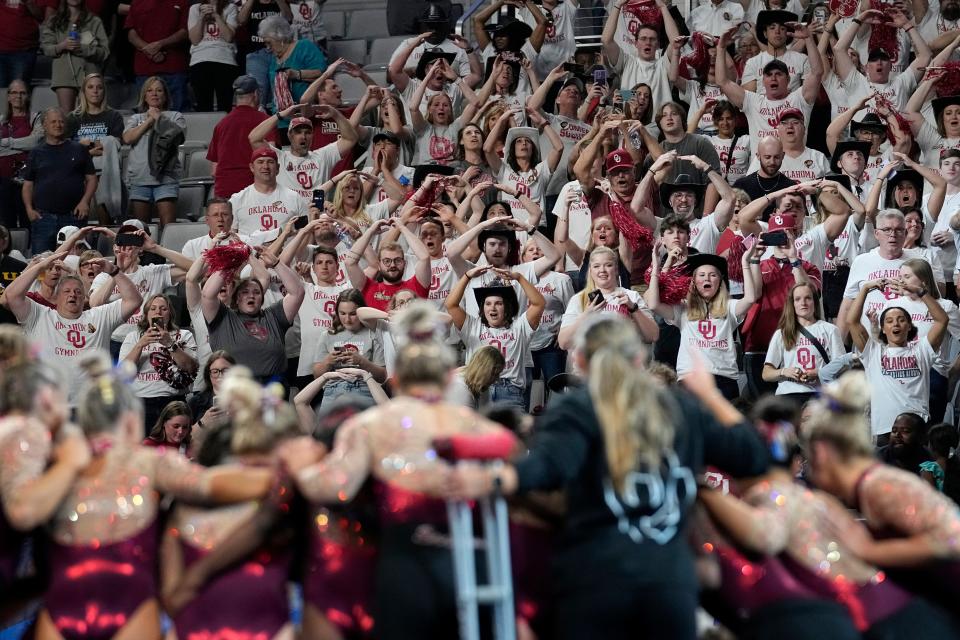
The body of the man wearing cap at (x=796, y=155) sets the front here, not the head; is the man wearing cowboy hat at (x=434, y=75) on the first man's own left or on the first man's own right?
on the first man's own right

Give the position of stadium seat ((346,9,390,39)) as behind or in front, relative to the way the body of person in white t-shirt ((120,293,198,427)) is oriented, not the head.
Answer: behind

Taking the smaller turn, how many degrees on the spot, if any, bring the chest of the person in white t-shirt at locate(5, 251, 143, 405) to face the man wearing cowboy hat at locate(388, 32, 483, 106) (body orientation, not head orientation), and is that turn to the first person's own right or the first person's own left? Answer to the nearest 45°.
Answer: approximately 135° to the first person's own left

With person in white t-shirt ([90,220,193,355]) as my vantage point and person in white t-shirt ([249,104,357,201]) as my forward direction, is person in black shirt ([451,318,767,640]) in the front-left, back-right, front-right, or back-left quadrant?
back-right

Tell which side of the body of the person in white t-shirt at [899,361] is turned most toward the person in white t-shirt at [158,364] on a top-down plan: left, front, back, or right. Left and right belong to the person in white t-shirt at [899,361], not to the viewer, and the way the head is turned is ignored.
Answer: right

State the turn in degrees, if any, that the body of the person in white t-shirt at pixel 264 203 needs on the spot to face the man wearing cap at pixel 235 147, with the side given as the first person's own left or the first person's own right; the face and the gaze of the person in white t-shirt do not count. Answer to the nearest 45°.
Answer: approximately 180°

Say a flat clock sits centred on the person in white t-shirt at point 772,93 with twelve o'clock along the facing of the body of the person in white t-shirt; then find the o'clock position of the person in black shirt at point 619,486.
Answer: The person in black shirt is roughly at 12 o'clock from the person in white t-shirt.

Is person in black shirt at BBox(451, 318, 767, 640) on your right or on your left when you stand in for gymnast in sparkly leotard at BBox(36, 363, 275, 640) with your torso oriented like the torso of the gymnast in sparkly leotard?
on your right

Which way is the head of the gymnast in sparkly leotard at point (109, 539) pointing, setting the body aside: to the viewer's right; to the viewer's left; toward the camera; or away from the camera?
away from the camera

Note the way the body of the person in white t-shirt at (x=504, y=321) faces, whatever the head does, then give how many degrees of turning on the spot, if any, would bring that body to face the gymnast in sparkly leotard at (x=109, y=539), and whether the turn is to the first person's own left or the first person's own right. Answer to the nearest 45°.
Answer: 0° — they already face them

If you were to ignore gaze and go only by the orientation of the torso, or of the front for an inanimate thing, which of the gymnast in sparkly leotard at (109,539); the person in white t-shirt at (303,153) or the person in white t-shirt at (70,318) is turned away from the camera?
the gymnast in sparkly leotard

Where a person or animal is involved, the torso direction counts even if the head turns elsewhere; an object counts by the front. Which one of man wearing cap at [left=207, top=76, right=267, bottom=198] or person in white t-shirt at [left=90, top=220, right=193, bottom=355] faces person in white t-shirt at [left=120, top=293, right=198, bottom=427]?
person in white t-shirt at [left=90, top=220, right=193, bottom=355]

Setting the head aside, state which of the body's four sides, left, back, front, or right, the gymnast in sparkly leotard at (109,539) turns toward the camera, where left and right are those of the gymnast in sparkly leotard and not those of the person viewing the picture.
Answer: back

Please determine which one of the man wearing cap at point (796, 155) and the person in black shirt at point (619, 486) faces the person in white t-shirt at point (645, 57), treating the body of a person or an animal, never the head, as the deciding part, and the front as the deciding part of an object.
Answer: the person in black shirt
